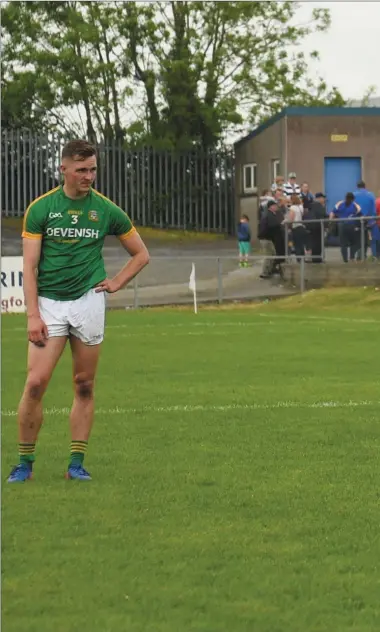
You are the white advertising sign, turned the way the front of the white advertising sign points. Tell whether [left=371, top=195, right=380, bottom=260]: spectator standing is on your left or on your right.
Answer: on your left

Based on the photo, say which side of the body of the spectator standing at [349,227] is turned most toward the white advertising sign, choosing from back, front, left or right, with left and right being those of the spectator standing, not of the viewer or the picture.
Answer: left

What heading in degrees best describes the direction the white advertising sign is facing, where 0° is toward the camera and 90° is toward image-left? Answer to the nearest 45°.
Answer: approximately 0°

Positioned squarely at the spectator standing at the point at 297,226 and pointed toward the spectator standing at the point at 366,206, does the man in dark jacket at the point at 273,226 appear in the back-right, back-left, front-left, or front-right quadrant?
back-right

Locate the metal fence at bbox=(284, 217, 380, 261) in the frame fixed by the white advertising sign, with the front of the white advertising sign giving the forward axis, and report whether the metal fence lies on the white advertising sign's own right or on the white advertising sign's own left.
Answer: on the white advertising sign's own left

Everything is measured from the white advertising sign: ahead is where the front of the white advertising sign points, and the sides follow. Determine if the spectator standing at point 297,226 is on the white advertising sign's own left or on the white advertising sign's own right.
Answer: on the white advertising sign's own left
